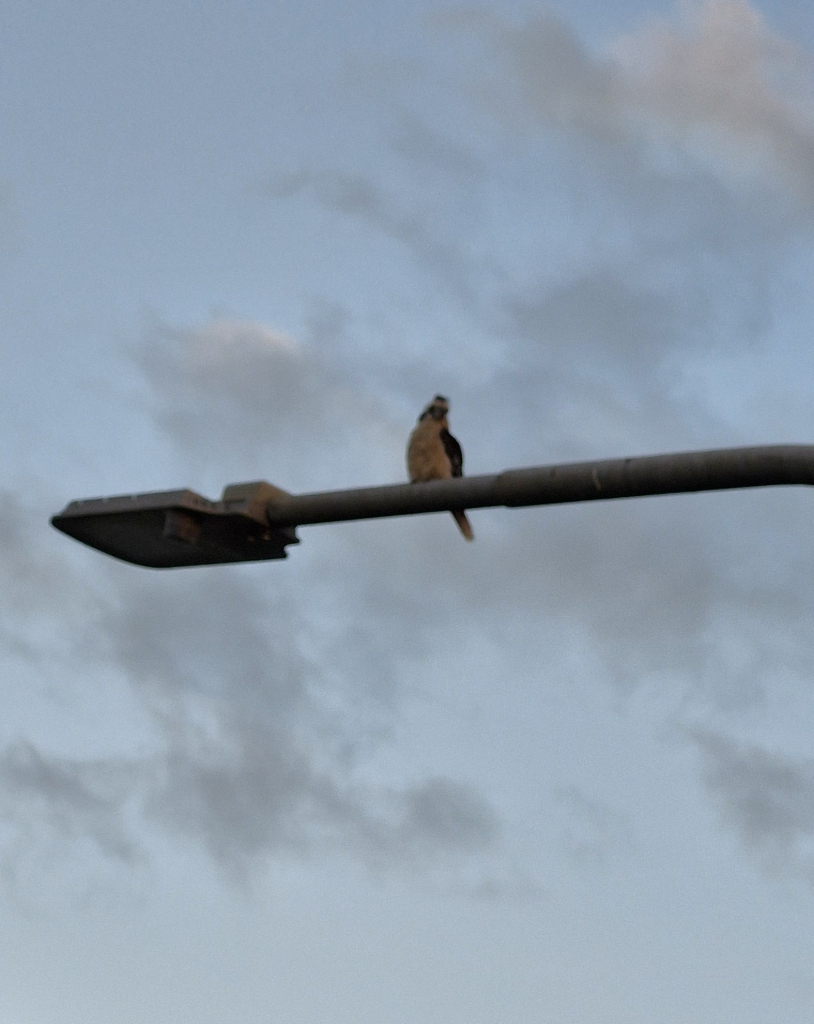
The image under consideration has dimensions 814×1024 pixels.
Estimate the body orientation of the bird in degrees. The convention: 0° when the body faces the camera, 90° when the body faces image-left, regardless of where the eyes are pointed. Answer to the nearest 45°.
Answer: approximately 45°
